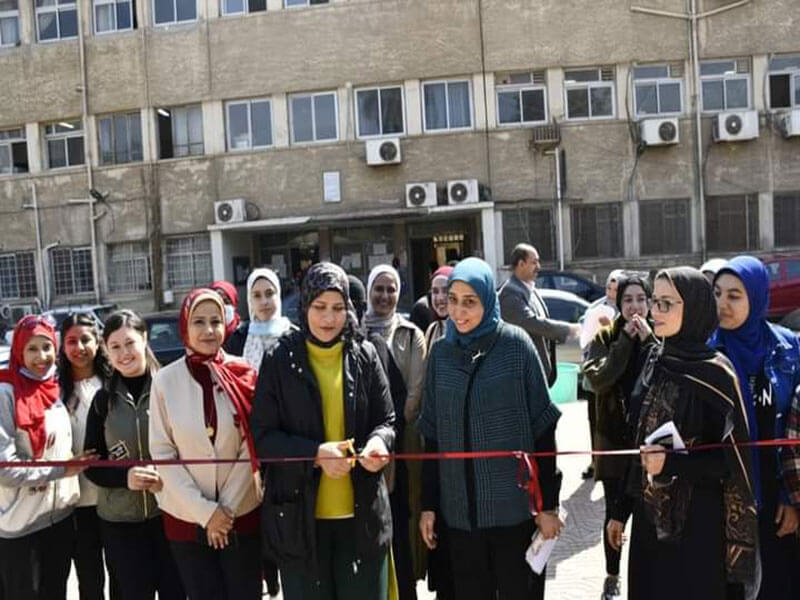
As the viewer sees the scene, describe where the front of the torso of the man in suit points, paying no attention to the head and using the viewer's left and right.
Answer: facing to the right of the viewer

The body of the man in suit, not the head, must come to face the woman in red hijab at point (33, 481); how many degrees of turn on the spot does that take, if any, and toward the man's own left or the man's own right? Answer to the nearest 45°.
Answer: approximately 135° to the man's own right

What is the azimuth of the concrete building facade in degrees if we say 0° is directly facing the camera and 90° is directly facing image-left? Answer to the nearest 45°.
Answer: approximately 0°

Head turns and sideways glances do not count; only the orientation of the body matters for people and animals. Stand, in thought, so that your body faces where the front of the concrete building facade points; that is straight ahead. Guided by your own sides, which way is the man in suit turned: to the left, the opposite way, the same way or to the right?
to the left

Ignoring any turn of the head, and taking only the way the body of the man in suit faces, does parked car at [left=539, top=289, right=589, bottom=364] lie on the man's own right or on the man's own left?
on the man's own left

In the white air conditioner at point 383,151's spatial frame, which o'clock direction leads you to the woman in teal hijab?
The woman in teal hijab is roughly at 12 o'clock from the white air conditioner.

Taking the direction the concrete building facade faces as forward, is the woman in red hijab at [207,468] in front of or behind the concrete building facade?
in front

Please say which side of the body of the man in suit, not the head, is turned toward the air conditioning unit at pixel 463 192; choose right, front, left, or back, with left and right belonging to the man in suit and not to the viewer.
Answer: left

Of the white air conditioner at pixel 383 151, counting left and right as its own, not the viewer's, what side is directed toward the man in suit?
front

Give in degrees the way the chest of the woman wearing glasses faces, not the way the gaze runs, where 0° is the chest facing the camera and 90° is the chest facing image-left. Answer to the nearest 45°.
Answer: approximately 45°

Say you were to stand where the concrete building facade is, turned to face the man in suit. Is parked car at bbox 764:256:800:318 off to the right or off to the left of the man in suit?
left

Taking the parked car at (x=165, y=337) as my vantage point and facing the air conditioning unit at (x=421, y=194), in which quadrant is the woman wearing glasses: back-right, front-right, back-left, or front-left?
back-right

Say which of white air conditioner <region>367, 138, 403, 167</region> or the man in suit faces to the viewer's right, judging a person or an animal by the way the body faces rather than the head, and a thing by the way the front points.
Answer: the man in suit
